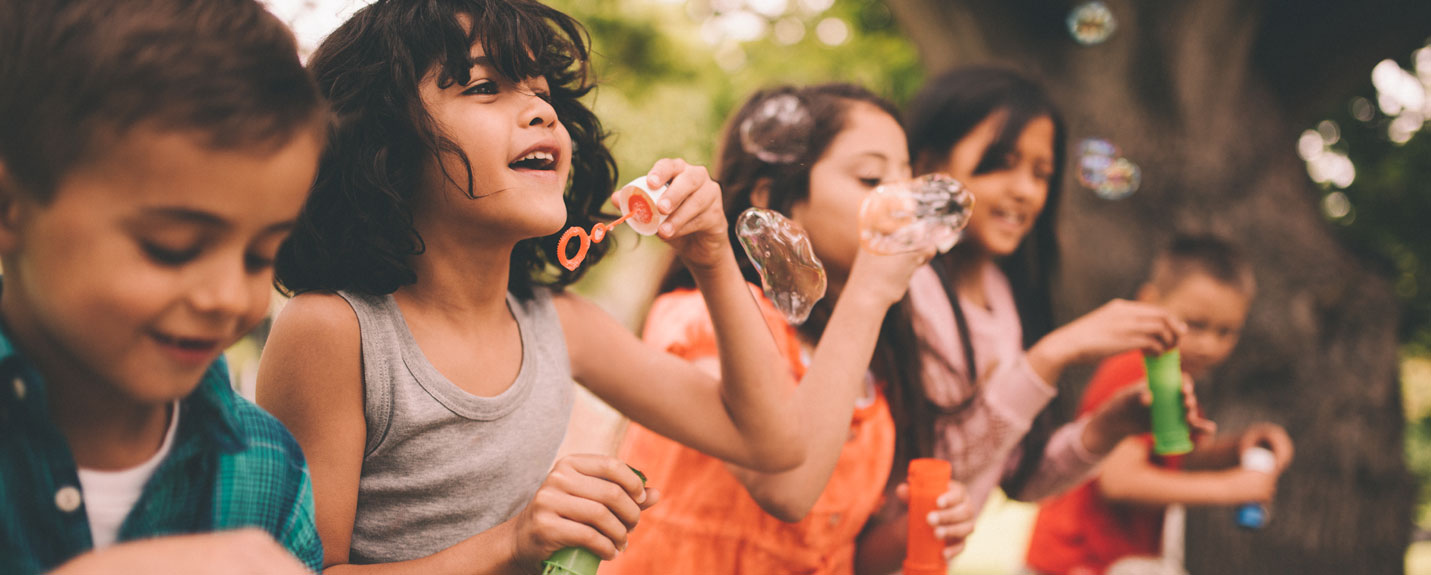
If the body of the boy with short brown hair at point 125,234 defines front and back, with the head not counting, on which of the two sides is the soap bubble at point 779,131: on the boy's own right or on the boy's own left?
on the boy's own left

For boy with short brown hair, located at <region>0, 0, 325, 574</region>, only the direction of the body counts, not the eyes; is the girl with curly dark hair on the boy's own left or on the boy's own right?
on the boy's own left

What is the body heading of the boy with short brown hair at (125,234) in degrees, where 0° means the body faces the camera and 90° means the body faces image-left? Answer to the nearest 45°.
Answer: approximately 315°

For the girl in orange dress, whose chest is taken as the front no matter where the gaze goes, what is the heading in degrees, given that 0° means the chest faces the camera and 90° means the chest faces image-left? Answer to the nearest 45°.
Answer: approximately 315°
